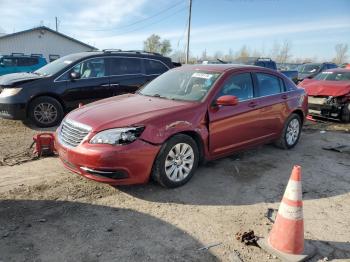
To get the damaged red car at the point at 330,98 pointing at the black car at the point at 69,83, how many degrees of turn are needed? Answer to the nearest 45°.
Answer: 0° — it already faces it

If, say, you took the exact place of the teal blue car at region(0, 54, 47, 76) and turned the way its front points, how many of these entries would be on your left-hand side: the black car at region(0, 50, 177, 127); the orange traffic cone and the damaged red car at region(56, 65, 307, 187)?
3

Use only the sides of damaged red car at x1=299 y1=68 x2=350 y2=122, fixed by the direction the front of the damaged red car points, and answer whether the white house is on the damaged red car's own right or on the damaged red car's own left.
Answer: on the damaged red car's own right

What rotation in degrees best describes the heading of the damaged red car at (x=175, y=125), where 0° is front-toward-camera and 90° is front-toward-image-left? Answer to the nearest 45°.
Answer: approximately 45°

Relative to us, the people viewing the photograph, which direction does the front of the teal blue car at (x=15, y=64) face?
facing to the left of the viewer

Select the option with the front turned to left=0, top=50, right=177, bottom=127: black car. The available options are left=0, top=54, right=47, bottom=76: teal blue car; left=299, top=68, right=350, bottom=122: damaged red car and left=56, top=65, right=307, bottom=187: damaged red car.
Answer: left=299, top=68, right=350, bottom=122: damaged red car

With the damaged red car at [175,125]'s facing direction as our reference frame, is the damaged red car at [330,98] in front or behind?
behind

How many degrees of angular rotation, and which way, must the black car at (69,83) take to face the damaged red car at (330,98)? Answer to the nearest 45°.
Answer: approximately 135° to its left

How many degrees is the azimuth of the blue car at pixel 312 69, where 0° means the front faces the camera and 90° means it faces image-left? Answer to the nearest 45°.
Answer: approximately 45°

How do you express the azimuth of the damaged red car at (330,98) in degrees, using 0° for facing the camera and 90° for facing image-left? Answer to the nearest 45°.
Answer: approximately 45°

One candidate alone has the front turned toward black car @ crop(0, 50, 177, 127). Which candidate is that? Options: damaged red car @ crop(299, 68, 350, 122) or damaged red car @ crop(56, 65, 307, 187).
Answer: damaged red car @ crop(299, 68, 350, 122)

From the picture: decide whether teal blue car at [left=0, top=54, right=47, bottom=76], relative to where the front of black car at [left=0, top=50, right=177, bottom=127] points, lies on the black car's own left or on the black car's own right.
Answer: on the black car's own right
